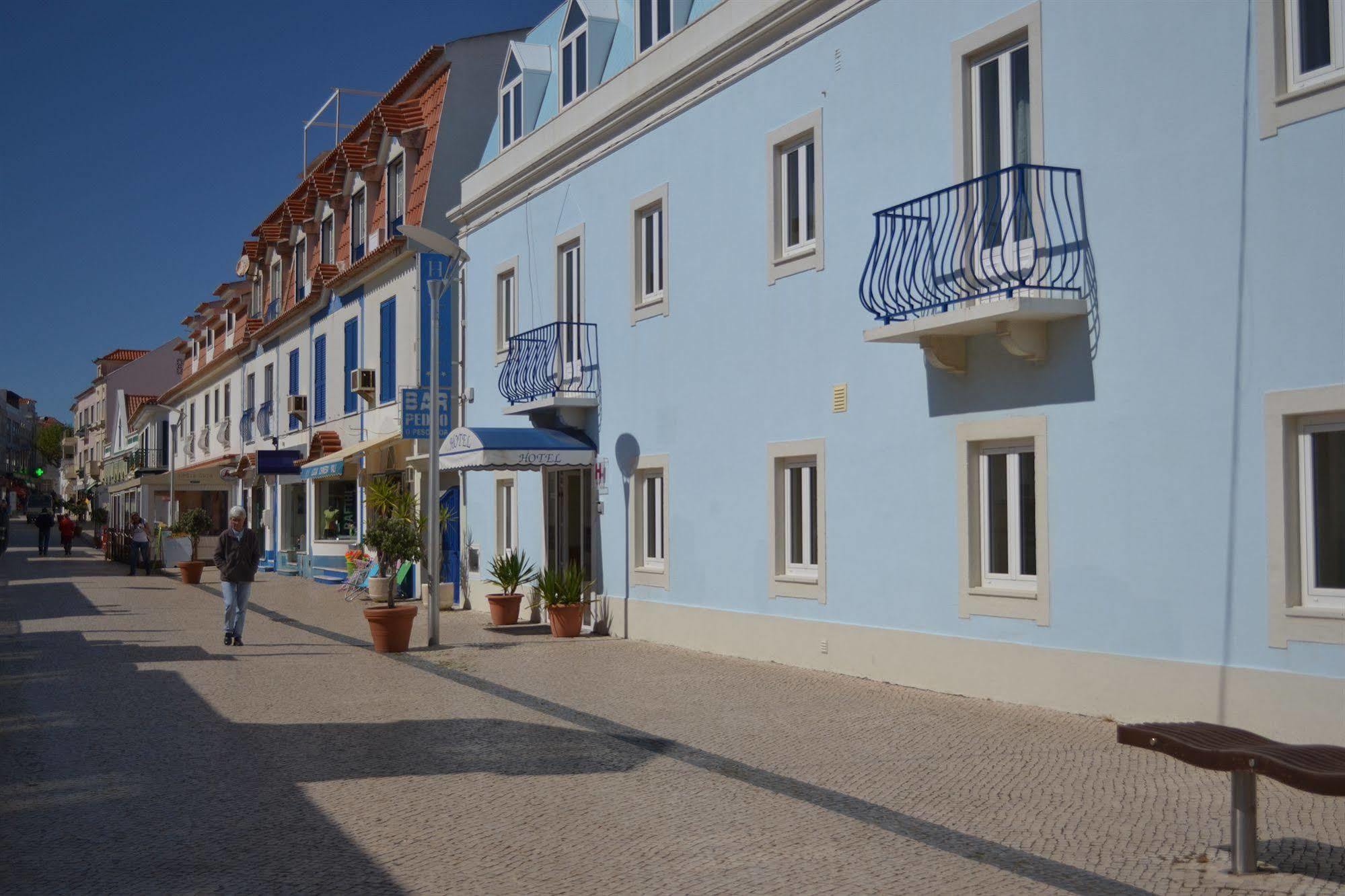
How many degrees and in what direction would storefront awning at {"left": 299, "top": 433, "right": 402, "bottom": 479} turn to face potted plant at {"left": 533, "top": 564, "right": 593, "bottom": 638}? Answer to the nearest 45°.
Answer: approximately 45° to its left

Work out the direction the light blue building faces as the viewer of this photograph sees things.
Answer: facing the viewer and to the left of the viewer

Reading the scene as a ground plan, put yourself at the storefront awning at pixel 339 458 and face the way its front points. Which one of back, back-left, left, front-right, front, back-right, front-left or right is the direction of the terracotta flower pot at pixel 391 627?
front-left

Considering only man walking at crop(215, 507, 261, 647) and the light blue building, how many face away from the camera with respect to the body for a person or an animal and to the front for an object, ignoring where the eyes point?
0

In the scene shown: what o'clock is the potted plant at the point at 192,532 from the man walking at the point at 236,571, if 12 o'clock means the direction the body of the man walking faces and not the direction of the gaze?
The potted plant is roughly at 6 o'clock from the man walking.

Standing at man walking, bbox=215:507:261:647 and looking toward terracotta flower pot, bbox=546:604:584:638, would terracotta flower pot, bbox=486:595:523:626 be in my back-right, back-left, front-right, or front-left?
front-left

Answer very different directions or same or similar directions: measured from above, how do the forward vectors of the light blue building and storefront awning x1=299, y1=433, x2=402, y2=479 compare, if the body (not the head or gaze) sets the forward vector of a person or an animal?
same or similar directions

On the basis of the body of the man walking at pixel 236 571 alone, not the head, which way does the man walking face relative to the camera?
toward the camera

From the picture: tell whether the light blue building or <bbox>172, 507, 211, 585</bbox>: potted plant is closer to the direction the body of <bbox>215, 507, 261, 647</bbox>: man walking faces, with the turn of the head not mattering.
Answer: the light blue building

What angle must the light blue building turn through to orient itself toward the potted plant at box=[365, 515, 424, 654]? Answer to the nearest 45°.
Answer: approximately 90° to its right

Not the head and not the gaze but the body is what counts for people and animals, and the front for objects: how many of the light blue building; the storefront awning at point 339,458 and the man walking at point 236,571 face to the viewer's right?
0

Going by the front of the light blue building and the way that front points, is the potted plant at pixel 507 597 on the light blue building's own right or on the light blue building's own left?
on the light blue building's own right

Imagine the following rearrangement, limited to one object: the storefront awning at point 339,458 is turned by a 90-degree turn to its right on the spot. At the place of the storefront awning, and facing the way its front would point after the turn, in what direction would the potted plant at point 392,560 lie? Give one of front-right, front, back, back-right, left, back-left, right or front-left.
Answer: back-left
